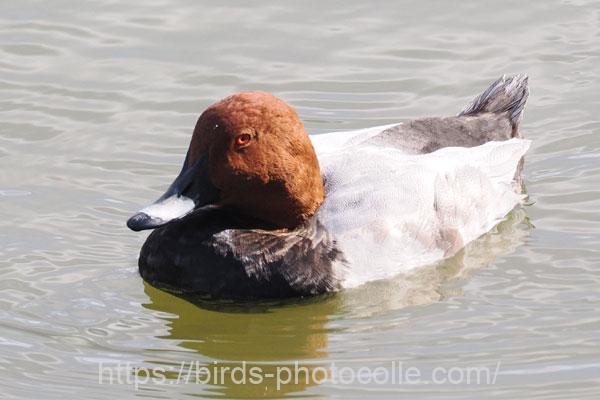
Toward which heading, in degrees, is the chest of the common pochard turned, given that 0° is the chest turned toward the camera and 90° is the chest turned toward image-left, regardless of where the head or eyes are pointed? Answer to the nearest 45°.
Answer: approximately 45°
